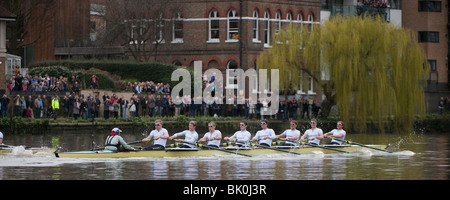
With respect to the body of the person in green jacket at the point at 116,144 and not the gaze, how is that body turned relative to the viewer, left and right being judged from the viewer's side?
facing away from the viewer and to the right of the viewer

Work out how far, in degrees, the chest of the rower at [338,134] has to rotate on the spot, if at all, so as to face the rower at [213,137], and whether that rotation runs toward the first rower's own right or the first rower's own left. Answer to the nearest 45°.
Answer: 0° — they already face them

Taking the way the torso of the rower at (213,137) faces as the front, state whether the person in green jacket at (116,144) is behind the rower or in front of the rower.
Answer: in front

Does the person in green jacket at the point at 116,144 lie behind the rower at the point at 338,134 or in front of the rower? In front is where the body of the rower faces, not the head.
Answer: in front

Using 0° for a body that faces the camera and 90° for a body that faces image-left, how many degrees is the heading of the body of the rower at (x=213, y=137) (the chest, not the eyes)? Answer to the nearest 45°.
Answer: approximately 45°

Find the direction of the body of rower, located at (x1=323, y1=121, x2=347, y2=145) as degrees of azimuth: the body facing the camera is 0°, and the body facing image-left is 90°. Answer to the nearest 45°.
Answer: approximately 45°
